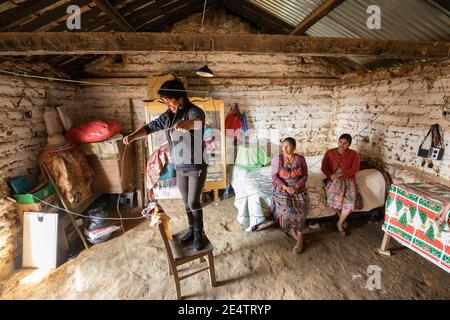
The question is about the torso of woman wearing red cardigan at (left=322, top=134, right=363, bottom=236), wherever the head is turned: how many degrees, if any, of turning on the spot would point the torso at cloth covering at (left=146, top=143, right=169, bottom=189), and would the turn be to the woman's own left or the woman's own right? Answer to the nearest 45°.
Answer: approximately 90° to the woman's own right

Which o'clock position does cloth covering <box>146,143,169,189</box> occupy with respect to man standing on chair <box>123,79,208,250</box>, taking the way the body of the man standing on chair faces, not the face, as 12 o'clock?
The cloth covering is roughly at 4 o'clock from the man standing on chair.

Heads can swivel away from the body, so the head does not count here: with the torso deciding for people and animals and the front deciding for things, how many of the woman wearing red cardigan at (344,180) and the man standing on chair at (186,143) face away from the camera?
0

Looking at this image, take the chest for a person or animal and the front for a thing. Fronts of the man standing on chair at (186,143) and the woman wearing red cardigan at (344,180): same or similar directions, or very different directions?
same or similar directions

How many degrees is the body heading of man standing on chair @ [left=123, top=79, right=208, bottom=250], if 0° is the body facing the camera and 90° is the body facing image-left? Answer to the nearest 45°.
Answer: approximately 45°

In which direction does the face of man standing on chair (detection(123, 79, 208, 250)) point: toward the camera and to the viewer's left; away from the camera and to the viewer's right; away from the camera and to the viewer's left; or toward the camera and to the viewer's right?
toward the camera and to the viewer's left

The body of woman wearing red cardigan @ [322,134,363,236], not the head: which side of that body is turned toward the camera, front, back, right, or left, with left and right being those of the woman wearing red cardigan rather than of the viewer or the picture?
front
